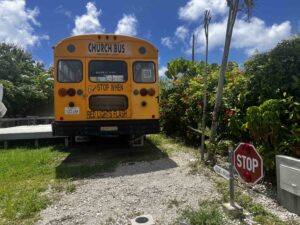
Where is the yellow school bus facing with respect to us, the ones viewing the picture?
facing away from the viewer

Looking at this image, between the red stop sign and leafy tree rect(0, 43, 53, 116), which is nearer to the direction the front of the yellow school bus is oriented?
the leafy tree

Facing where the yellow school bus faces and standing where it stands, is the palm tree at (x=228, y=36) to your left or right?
on your right

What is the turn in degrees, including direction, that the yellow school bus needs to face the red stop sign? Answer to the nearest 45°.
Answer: approximately 135° to its right

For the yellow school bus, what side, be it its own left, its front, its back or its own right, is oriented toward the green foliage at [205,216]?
back

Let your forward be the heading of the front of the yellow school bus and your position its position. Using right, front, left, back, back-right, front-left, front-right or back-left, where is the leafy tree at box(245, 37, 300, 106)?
back-right

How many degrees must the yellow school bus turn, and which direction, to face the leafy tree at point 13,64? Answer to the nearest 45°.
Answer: approximately 45° to its left
